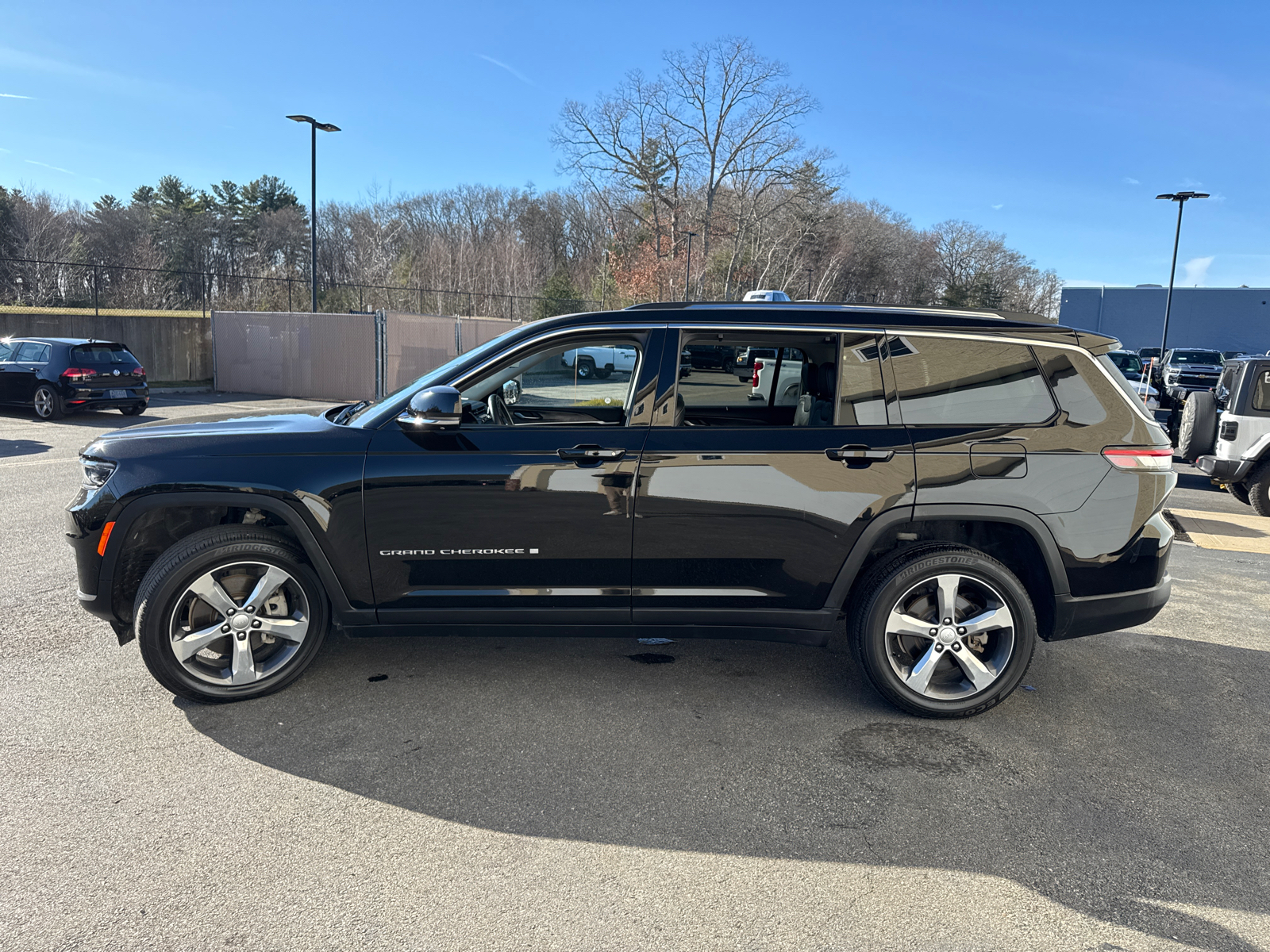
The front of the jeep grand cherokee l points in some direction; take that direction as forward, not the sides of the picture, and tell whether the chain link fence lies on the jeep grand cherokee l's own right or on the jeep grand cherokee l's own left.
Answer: on the jeep grand cherokee l's own right

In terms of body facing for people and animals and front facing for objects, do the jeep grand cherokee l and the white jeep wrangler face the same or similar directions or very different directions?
very different directions

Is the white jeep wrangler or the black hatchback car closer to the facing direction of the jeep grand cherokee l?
the black hatchback car

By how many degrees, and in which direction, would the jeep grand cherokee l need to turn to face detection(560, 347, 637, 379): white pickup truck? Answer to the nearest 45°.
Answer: approximately 45° to its right

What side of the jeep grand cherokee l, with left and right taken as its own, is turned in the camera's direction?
left

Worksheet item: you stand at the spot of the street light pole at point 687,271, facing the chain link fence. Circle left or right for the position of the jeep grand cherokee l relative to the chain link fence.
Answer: left

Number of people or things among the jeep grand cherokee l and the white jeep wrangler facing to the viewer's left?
1

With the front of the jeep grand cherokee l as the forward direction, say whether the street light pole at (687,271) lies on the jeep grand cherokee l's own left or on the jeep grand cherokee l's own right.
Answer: on the jeep grand cherokee l's own right

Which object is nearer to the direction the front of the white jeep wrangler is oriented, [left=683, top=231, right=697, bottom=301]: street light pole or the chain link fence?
the street light pole

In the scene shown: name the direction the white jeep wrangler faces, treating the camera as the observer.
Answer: facing away from the viewer and to the right of the viewer

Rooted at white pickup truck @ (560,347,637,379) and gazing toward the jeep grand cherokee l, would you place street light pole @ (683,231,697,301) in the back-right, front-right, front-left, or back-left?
back-left

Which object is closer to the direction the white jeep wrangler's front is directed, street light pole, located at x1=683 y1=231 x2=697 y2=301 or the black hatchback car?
the street light pole

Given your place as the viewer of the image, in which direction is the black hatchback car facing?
facing away from the viewer and to the left of the viewer

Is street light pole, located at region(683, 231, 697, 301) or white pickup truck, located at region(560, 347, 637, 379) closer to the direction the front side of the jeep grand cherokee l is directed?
the white pickup truck
